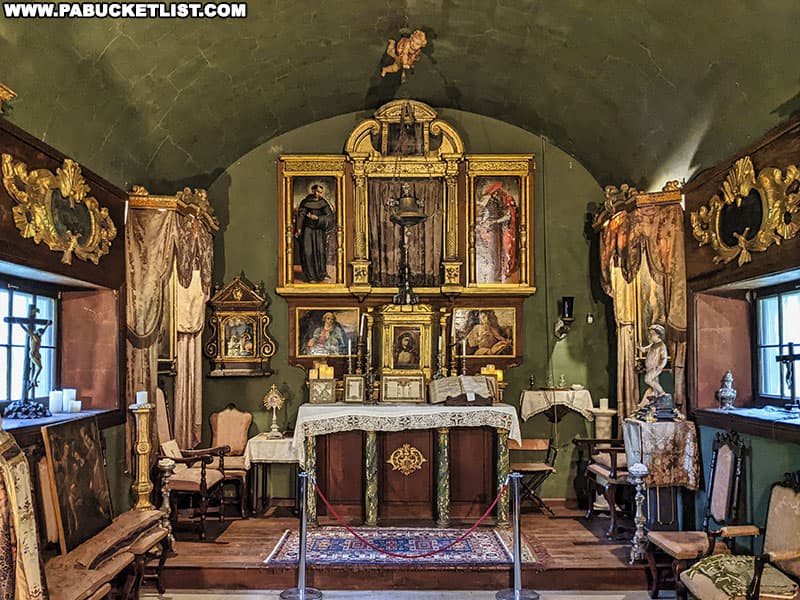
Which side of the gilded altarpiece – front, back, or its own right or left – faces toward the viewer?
front

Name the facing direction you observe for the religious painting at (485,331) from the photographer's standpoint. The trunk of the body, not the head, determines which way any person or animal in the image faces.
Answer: facing the viewer

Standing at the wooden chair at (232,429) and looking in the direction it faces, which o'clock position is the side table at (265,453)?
The side table is roughly at 9 o'clock from the wooden chair.

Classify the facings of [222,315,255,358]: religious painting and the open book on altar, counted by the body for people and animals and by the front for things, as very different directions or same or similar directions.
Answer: same or similar directions

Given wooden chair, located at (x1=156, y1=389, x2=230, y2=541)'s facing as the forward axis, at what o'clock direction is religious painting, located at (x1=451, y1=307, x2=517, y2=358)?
The religious painting is roughly at 10 o'clock from the wooden chair.

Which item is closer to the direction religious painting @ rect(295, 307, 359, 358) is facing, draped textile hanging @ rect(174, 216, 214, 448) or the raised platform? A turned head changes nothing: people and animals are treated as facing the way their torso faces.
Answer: the raised platform

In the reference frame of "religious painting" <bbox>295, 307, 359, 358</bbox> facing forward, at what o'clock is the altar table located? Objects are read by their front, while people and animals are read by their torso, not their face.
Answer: The altar table is roughly at 11 o'clock from the religious painting.

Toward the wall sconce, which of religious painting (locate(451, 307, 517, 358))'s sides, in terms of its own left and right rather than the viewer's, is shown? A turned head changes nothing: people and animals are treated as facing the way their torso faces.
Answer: left

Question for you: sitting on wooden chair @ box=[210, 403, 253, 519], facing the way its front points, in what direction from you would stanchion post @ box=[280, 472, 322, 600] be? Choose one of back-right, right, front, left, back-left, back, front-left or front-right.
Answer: front

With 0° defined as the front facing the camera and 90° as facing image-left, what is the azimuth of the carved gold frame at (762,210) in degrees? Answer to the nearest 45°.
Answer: approximately 45°

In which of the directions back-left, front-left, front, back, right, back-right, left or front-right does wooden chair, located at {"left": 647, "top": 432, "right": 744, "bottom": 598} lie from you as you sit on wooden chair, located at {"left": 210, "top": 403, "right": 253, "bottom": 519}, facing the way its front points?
front-left

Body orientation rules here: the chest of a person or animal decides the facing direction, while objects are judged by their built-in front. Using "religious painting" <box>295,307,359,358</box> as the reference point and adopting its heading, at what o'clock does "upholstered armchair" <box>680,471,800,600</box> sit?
The upholstered armchair is roughly at 11 o'clock from the religious painting.

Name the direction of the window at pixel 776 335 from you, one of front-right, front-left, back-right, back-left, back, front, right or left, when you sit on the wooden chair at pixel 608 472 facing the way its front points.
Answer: left

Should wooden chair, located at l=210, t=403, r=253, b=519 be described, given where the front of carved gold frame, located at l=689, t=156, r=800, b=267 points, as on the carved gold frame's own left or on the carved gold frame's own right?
on the carved gold frame's own right

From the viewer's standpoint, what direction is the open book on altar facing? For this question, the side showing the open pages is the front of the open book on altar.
toward the camera

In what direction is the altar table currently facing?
toward the camera
